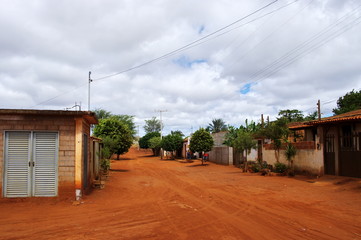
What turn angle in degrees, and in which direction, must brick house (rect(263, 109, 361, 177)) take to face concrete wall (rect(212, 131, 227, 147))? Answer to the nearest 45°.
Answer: approximately 90° to its right

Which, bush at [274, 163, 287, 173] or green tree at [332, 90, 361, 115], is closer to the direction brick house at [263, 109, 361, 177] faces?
the bush

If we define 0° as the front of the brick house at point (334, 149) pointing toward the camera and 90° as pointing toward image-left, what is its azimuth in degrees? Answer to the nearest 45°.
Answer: approximately 45°

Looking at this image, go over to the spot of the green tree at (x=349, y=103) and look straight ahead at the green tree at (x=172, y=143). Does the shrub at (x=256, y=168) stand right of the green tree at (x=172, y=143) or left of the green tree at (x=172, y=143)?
left

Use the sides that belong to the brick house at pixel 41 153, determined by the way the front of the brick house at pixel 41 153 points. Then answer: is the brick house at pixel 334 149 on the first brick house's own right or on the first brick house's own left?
on the first brick house's own left

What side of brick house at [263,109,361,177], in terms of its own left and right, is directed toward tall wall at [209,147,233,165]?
right

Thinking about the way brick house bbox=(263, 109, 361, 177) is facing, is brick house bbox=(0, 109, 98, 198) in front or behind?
in front

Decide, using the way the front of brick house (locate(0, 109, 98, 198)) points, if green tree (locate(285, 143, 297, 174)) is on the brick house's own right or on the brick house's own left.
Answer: on the brick house's own left
